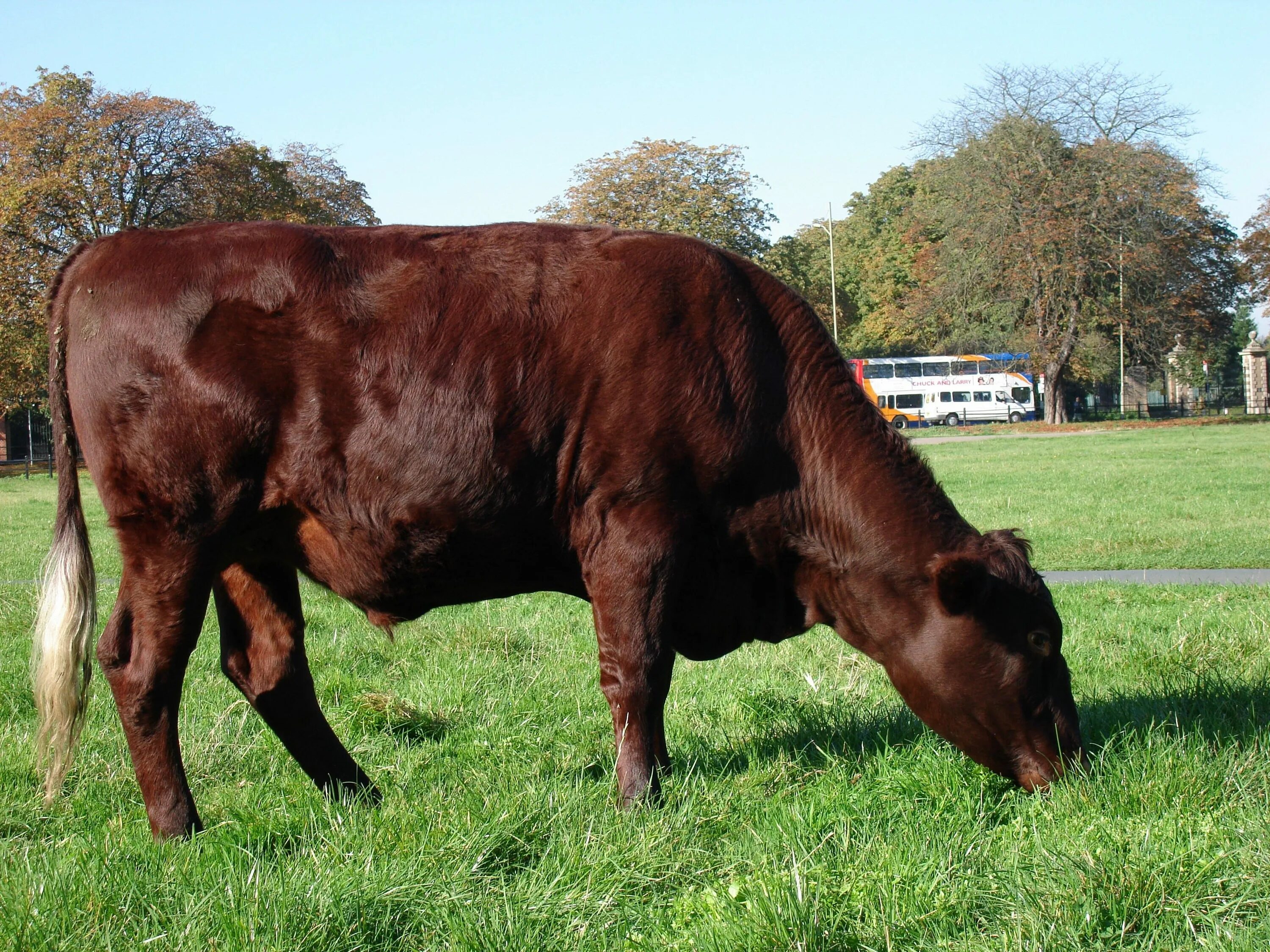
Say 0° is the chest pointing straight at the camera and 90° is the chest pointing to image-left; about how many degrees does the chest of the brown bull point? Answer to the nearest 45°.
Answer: approximately 270°
